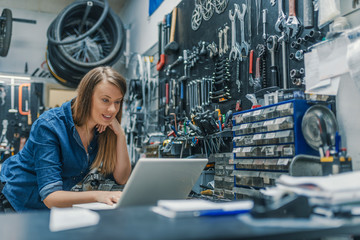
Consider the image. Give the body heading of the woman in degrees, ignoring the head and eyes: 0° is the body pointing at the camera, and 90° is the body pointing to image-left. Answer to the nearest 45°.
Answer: approximately 315°

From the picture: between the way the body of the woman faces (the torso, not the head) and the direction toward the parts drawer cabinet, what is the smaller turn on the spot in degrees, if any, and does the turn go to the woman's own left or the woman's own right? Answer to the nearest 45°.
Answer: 0° — they already face it

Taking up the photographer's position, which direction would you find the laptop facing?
facing away from the viewer and to the left of the viewer

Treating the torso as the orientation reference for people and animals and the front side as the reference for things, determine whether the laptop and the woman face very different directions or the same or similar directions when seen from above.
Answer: very different directions

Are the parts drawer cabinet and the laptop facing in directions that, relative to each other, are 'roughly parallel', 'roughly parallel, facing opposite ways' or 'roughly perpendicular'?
roughly perpendicular

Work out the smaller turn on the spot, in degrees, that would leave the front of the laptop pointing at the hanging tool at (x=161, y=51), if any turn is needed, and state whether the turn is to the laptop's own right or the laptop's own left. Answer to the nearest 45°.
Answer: approximately 45° to the laptop's own right

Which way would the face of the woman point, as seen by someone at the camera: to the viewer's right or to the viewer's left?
to the viewer's right

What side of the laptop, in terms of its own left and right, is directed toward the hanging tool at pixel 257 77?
right

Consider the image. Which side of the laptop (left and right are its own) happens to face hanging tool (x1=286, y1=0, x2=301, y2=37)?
right

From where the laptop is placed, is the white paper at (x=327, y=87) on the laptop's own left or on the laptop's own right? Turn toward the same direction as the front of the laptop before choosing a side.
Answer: on the laptop's own right

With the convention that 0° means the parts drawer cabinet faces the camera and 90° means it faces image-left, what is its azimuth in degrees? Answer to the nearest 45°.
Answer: approximately 45°
